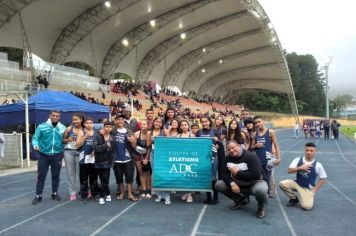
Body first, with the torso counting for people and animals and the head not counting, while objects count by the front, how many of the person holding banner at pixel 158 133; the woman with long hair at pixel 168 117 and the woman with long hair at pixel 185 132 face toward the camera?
3

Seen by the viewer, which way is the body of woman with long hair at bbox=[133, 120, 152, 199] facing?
toward the camera

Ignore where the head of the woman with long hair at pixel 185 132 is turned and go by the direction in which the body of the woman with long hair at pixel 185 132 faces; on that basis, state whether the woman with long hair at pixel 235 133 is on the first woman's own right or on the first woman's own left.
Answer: on the first woman's own left

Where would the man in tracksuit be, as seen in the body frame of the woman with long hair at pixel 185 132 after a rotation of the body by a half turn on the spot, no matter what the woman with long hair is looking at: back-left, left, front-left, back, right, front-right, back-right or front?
left

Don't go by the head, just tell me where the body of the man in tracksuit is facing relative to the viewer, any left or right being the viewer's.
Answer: facing the viewer

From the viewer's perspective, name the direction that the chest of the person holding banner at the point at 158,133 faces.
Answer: toward the camera

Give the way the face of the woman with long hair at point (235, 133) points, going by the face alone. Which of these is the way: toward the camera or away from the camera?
toward the camera

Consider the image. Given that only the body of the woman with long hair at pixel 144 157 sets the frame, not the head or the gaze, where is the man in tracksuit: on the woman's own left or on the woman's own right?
on the woman's own right

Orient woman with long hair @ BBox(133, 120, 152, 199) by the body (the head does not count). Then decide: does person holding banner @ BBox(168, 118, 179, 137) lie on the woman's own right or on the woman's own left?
on the woman's own left

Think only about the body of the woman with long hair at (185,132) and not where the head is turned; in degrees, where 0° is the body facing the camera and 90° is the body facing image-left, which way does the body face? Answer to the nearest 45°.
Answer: approximately 0°

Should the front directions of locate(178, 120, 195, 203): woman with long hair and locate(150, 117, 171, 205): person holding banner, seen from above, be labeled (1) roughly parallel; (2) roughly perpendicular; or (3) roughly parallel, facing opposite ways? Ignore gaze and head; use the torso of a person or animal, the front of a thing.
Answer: roughly parallel

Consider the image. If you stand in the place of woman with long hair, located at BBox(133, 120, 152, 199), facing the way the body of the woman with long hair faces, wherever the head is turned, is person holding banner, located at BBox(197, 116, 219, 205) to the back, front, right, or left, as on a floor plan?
left

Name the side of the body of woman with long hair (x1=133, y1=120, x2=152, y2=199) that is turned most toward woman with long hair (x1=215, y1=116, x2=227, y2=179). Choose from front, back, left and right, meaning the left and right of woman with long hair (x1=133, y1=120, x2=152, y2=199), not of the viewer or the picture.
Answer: left
